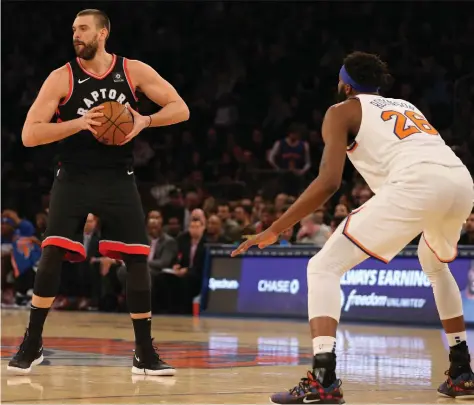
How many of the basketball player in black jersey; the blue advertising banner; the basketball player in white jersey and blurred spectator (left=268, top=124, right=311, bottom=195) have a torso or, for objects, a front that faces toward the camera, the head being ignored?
3

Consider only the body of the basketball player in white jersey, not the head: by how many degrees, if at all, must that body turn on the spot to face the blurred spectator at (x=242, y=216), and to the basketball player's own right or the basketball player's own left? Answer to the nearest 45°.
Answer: approximately 45° to the basketball player's own right

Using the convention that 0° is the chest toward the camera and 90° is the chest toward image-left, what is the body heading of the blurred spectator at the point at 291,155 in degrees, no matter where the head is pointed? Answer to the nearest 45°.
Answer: approximately 0°

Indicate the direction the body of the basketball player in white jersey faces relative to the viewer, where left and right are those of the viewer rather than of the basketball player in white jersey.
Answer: facing away from the viewer and to the left of the viewer

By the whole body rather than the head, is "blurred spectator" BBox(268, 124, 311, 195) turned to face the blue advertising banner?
yes

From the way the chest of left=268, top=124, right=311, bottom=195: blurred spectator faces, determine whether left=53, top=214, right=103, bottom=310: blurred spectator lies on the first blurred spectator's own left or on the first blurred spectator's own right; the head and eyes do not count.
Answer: on the first blurred spectator's own right

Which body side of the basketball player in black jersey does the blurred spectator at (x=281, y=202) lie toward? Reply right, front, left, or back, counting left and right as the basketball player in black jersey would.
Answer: back

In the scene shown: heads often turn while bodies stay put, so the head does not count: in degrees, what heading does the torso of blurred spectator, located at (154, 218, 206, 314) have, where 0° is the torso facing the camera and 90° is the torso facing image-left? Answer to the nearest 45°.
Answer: approximately 45°
